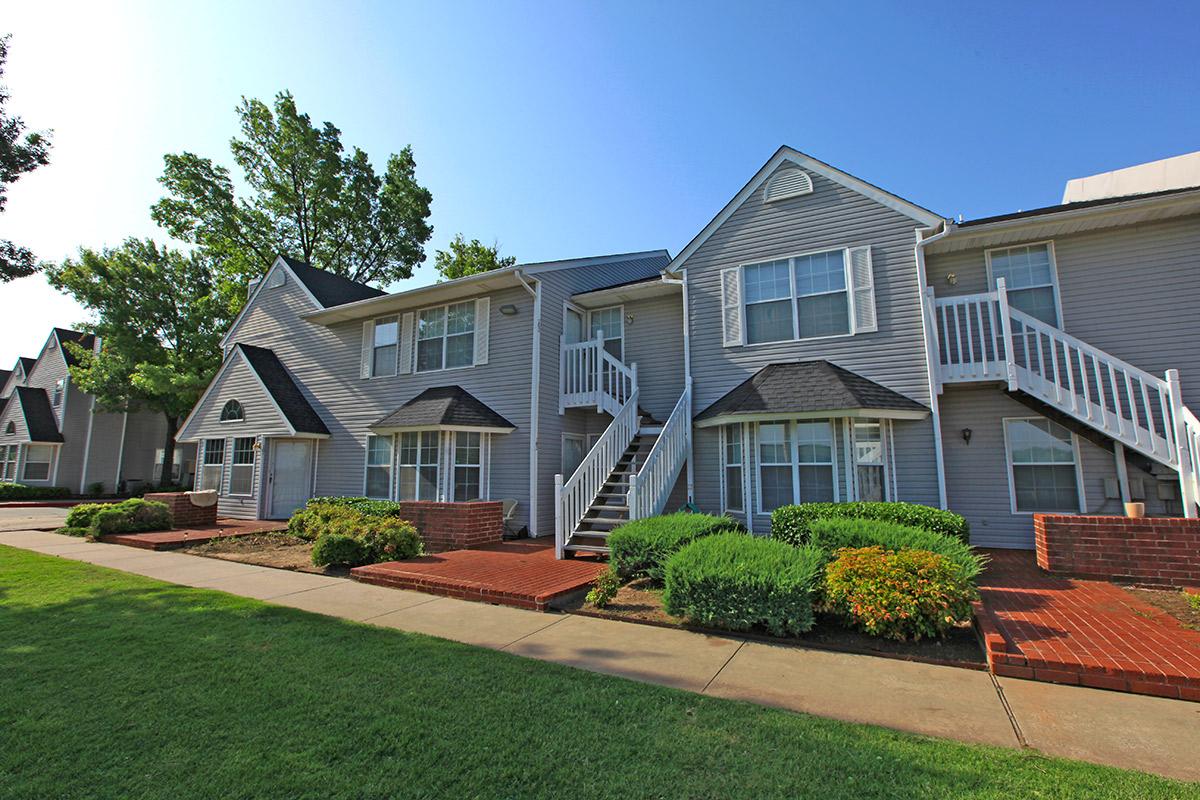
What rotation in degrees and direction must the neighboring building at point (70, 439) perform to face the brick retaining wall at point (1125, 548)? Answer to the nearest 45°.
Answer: approximately 45° to its left

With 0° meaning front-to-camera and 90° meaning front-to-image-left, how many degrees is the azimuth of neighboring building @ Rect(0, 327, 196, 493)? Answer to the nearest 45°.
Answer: approximately 45°

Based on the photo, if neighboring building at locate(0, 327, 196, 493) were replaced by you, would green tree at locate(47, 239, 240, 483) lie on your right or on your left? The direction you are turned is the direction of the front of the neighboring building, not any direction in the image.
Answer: on your left

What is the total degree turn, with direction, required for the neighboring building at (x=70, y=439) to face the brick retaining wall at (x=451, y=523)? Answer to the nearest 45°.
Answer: approximately 45° to its left

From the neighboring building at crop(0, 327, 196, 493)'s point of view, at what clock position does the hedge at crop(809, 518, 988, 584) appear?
The hedge is roughly at 10 o'clock from the neighboring building.

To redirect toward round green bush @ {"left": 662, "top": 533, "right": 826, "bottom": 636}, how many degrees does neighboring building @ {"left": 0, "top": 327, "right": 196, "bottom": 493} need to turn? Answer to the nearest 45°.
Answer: approximately 45° to its left

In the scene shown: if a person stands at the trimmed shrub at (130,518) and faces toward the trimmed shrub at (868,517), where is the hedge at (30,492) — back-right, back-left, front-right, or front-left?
back-left
